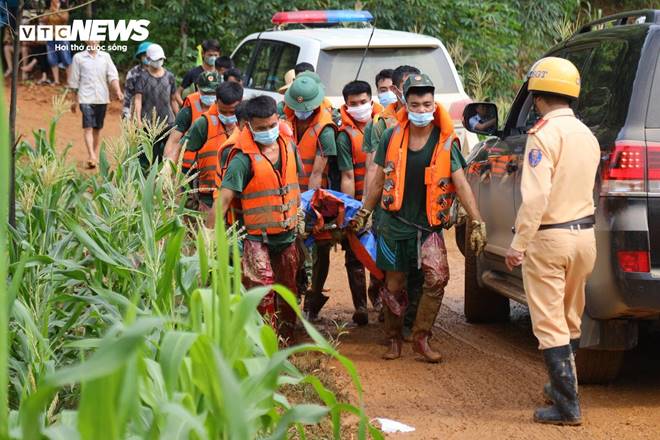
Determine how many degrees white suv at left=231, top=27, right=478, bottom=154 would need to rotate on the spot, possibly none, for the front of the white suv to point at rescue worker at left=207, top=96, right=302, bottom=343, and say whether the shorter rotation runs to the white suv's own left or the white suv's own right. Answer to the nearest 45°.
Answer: approximately 135° to the white suv's own left

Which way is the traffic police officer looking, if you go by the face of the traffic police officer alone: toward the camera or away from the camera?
away from the camera

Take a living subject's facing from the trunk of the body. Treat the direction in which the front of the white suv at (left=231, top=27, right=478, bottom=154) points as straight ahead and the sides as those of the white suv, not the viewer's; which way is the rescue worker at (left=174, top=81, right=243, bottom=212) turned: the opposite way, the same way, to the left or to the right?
the opposite way

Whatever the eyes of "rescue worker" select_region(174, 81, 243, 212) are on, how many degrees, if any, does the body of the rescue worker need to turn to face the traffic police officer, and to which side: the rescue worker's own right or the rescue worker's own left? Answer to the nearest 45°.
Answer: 0° — they already face them

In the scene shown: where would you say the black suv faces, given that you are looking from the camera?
facing away from the viewer and to the left of the viewer
